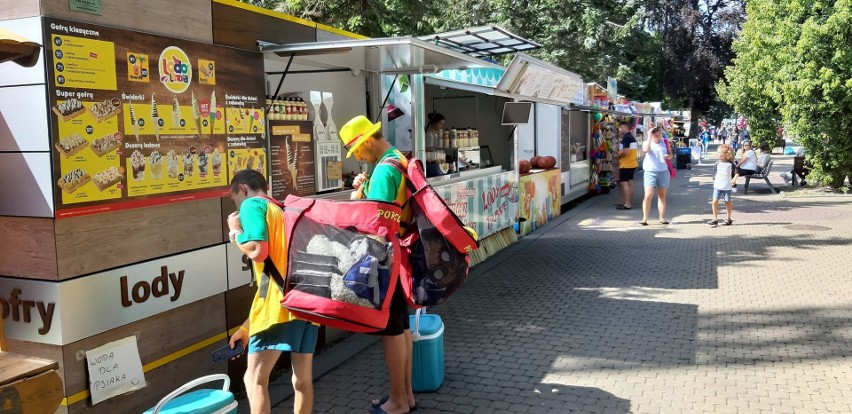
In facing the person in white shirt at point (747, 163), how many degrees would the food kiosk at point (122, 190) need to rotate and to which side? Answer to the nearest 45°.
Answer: approximately 90° to its left

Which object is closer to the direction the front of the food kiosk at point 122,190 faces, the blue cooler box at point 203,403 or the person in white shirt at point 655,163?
the blue cooler box

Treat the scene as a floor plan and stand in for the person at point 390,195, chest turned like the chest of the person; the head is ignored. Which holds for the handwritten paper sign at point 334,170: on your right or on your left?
on your right

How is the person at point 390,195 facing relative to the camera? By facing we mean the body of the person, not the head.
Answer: to the viewer's left

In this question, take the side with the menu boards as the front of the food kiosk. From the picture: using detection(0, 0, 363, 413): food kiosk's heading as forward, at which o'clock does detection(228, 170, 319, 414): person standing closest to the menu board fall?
The person standing closest to the menu board is roughly at 12 o'clock from the food kiosk.

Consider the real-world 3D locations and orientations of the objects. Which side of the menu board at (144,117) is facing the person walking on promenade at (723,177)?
left

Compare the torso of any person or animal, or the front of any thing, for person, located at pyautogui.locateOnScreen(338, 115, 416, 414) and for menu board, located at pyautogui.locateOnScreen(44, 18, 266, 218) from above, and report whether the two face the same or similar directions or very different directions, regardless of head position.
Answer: very different directions

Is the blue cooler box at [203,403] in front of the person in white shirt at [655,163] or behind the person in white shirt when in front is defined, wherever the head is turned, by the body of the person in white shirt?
in front

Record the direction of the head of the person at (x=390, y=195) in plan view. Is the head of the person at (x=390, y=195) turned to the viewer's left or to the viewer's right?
to the viewer's left

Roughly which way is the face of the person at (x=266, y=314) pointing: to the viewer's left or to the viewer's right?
to the viewer's left
